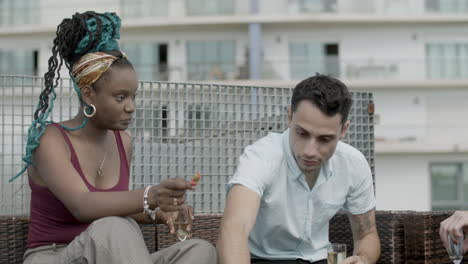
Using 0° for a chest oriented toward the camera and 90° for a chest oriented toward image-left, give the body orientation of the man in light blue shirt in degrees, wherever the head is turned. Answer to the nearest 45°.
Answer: approximately 0°

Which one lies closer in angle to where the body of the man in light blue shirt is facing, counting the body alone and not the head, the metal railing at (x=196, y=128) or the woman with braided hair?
the woman with braided hair

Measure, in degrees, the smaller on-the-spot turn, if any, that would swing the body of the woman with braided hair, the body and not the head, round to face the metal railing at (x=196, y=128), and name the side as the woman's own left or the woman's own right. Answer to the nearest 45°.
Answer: approximately 90° to the woman's own left

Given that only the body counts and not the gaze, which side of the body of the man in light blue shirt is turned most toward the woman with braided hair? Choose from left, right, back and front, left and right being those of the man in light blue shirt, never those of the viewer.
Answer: right

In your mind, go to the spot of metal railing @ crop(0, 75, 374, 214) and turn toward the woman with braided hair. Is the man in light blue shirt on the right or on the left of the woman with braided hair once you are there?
left
